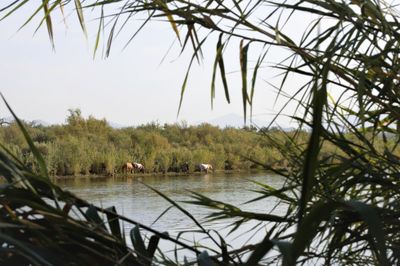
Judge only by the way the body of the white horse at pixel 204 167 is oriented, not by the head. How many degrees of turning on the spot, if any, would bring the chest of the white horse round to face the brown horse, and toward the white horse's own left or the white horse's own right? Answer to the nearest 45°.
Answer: approximately 135° to the white horse's own right

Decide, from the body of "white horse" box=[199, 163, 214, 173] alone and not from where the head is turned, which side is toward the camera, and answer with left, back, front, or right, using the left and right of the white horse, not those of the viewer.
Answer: right
